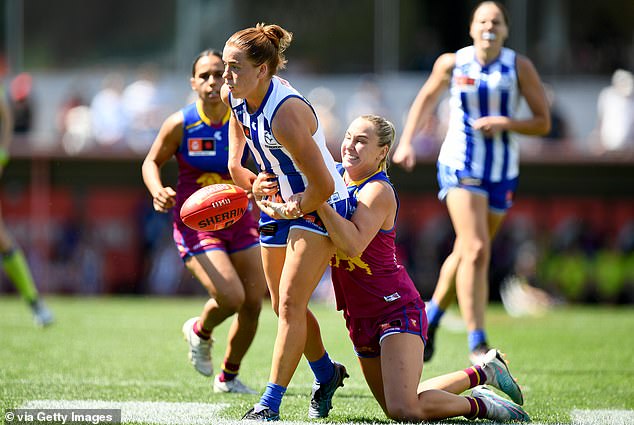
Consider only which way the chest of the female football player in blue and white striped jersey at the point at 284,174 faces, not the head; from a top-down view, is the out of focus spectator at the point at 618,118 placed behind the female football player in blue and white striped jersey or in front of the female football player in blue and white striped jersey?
behind

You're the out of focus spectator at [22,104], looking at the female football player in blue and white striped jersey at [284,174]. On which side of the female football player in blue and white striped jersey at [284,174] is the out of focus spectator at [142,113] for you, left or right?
left

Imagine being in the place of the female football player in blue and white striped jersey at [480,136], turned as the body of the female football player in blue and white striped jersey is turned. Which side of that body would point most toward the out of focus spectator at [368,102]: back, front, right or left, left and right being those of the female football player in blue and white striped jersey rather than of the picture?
back

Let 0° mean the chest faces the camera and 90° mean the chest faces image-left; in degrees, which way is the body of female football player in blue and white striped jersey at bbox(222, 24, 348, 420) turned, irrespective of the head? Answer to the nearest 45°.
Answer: approximately 45°

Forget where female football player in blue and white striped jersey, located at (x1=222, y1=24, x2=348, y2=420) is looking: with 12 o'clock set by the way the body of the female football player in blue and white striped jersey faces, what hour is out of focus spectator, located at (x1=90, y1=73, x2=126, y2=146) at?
The out of focus spectator is roughly at 4 o'clock from the female football player in blue and white striped jersey.

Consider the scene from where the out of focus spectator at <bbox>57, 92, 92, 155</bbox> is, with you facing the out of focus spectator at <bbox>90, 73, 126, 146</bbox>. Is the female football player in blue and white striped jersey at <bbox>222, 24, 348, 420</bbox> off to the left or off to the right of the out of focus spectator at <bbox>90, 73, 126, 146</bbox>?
right

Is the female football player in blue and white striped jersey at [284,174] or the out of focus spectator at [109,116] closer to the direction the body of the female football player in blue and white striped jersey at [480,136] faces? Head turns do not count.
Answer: the female football player in blue and white striped jersey

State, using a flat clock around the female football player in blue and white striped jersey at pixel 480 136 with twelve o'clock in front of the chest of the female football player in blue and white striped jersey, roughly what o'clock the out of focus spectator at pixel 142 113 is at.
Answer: The out of focus spectator is roughly at 5 o'clock from the female football player in blue and white striped jersey.

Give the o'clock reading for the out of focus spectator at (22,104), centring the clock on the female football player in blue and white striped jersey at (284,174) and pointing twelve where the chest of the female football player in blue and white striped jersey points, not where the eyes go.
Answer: The out of focus spectator is roughly at 4 o'clock from the female football player in blue and white striped jersey.

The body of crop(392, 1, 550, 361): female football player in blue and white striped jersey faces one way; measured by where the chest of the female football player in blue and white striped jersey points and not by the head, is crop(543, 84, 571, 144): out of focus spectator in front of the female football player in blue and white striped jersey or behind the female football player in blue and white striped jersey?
behind

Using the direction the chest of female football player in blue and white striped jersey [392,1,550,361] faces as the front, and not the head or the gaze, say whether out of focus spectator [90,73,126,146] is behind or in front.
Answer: behind
